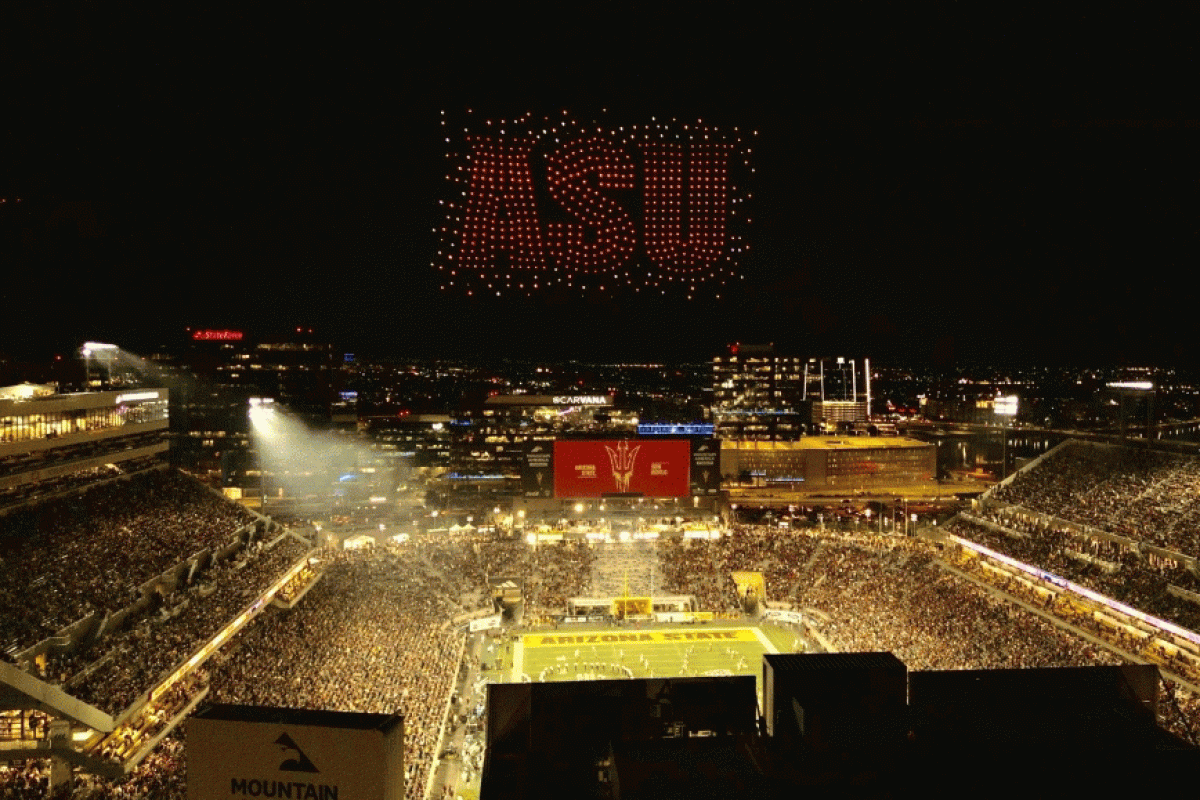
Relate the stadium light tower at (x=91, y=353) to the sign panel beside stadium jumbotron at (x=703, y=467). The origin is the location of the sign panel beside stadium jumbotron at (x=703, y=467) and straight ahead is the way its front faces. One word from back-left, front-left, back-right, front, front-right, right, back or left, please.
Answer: right

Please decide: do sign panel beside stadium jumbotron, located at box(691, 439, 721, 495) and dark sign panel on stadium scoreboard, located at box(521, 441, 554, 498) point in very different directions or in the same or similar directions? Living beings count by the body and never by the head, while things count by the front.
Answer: same or similar directions

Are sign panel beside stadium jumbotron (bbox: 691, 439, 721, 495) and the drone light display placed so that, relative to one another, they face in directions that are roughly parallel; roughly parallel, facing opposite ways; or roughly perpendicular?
roughly parallel

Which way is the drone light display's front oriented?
toward the camera

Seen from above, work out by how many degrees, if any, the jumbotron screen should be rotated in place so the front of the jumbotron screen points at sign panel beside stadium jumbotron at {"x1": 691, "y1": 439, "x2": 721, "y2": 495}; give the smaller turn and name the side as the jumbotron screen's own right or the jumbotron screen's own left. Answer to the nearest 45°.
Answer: approximately 90° to the jumbotron screen's own left

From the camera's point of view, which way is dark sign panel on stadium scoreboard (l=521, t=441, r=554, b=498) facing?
toward the camera

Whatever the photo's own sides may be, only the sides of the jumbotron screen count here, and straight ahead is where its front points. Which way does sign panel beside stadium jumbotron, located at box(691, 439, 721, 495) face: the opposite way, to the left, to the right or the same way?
the same way

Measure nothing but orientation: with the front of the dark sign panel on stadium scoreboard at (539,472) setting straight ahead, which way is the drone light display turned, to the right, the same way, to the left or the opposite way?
the same way

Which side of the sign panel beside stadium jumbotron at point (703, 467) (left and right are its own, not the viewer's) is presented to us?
front

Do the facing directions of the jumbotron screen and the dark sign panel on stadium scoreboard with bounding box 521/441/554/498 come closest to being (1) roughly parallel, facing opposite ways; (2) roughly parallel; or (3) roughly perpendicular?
roughly parallel

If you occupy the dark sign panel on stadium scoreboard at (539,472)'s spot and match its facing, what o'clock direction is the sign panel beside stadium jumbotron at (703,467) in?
the sign panel beside stadium jumbotron at (703,467) is roughly at 9 o'clock from the dark sign panel on stadium scoreboard at (539,472).
